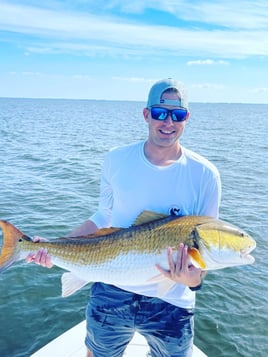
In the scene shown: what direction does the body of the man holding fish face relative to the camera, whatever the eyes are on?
toward the camera
